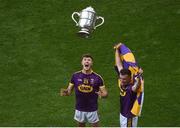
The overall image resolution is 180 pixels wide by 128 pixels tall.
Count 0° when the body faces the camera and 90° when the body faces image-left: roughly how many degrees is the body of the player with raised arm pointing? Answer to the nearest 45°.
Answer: approximately 45°
